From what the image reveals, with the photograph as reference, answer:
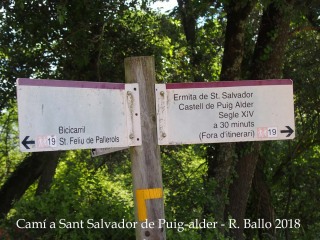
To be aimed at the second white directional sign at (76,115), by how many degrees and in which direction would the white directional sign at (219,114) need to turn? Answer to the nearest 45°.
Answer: approximately 45° to its right

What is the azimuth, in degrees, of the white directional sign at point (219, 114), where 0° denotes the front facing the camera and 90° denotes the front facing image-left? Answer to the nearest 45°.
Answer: approximately 0°
